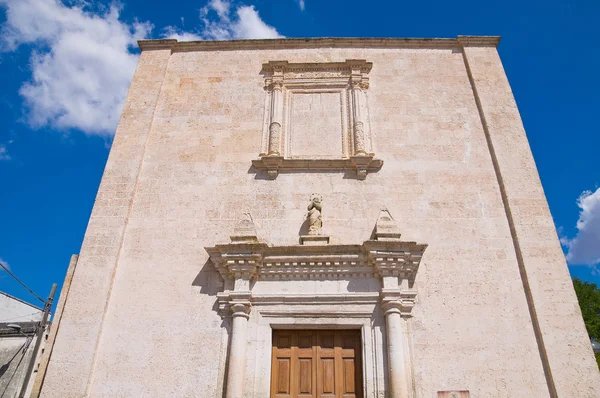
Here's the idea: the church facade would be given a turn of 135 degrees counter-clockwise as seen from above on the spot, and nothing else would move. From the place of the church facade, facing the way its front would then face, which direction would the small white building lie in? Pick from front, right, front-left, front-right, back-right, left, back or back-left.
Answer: left

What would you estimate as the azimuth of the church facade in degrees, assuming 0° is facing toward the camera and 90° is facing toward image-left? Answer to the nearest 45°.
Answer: approximately 0°
